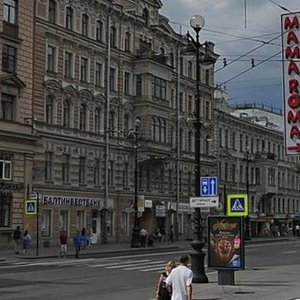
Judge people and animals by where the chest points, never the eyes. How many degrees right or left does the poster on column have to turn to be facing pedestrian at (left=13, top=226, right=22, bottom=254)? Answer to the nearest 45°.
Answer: approximately 135° to its right

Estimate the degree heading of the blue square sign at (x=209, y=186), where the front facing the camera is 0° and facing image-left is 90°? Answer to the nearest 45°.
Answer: approximately 0°

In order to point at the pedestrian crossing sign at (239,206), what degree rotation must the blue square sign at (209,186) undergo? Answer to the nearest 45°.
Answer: approximately 135° to its left

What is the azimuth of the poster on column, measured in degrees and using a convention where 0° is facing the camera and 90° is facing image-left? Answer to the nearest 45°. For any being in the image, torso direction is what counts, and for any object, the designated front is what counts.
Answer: approximately 0°
